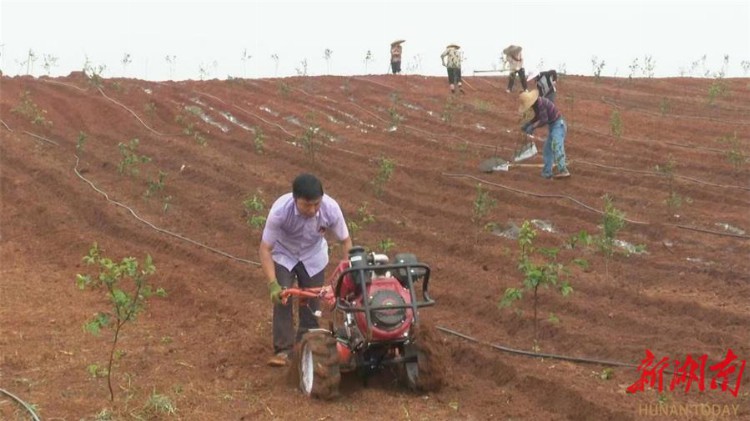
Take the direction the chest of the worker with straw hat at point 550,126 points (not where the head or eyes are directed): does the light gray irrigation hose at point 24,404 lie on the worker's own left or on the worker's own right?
on the worker's own left

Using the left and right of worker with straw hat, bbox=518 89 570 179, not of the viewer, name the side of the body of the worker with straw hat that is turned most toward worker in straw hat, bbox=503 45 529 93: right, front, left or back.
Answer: right

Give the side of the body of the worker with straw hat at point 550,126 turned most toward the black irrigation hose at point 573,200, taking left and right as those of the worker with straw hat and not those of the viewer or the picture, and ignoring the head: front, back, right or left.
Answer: left

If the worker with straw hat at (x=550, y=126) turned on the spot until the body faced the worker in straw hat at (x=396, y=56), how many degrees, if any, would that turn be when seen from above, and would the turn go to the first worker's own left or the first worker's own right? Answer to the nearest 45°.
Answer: approximately 90° to the first worker's own right

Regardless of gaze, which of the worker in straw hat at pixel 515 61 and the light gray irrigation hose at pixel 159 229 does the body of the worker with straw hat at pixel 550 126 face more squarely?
the light gray irrigation hose

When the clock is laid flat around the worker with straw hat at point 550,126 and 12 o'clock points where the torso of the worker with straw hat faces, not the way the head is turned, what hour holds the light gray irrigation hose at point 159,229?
The light gray irrigation hose is roughly at 11 o'clock from the worker with straw hat.

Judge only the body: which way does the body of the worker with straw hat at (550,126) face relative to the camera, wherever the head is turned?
to the viewer's left

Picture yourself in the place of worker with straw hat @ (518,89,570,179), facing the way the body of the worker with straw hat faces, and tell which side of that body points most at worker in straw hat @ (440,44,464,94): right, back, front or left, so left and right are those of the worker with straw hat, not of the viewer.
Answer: right

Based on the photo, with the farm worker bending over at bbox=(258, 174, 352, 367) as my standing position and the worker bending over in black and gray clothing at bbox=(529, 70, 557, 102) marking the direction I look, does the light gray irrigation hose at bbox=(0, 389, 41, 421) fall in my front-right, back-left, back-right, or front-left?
back-left
